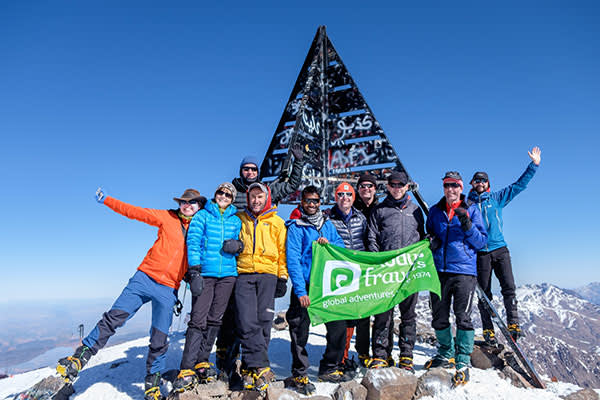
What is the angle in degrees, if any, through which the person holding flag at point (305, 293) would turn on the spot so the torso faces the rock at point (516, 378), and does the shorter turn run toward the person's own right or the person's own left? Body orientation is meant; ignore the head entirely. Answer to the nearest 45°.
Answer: approximately 90° to the person's own left

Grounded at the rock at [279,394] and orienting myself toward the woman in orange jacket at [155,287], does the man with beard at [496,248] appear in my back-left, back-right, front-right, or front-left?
back-right

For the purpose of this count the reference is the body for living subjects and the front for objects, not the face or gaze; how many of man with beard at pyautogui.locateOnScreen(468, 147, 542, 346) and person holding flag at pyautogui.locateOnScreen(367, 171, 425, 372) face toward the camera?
2

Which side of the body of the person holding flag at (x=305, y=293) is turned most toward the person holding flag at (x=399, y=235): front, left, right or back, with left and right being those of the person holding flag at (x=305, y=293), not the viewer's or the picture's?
left

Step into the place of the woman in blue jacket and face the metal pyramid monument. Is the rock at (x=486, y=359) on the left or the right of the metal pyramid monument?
right

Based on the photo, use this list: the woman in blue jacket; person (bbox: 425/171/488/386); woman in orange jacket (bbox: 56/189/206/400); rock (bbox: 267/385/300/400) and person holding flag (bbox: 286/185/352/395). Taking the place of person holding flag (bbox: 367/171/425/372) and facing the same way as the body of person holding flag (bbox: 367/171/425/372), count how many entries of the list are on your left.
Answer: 1

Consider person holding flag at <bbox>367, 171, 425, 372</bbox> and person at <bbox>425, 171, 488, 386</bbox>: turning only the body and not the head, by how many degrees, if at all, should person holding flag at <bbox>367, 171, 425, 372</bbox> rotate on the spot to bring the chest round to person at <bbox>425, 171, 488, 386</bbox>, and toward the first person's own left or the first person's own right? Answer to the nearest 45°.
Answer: approximately 90° to the first person's own left

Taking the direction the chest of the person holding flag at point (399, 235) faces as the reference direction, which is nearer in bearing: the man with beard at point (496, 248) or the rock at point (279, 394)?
the rock

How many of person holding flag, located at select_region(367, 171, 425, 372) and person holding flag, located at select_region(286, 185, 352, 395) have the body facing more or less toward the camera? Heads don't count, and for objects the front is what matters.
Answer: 2
